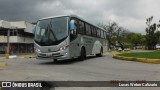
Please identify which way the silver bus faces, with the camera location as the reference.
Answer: facing the viewer and to the left of the viewer
